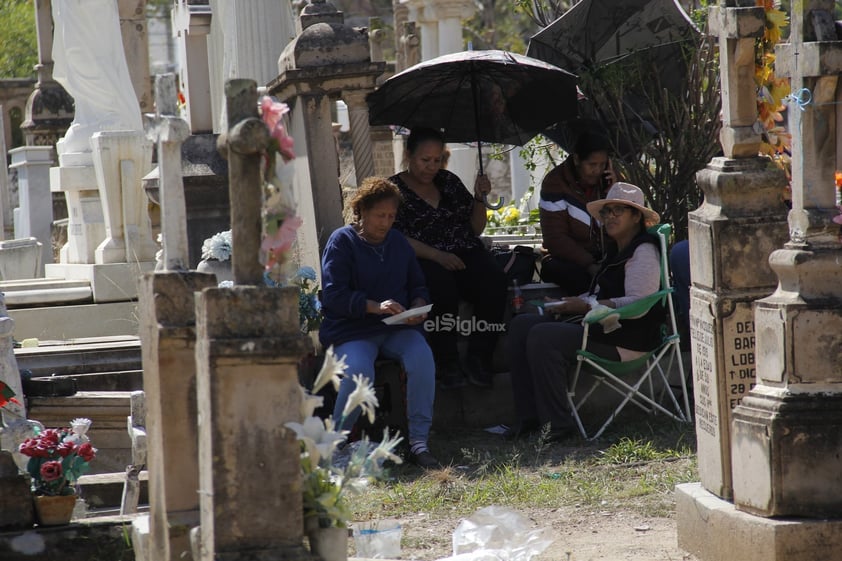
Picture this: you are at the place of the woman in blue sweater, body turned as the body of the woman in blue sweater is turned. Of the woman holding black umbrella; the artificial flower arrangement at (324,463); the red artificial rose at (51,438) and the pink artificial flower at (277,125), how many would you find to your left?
1

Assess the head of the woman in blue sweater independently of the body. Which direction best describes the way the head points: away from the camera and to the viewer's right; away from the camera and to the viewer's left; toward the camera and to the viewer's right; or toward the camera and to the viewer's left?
toward the camera and to the viewer's right

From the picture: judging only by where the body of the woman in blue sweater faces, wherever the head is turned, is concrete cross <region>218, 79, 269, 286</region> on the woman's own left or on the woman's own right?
on the woman's own right

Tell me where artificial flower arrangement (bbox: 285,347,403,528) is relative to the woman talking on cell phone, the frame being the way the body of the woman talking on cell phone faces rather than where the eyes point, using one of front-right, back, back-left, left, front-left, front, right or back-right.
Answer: front-right

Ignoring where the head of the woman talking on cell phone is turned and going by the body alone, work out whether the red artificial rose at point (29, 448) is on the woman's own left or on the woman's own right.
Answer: on the woman's own right

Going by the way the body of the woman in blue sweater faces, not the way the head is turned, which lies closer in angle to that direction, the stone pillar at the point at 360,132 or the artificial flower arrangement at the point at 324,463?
the artificial flower arrangement

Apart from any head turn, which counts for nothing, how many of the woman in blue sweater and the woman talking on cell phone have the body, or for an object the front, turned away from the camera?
0

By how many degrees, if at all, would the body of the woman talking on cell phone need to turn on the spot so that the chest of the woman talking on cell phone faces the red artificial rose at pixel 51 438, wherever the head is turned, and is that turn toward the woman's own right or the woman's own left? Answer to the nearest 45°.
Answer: approximately 90° to the woman's own right

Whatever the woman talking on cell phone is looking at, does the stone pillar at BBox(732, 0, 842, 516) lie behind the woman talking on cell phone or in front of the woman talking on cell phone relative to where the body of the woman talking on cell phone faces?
in front

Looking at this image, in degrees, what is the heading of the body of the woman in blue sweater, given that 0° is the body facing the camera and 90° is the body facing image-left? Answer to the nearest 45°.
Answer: approximately 315°

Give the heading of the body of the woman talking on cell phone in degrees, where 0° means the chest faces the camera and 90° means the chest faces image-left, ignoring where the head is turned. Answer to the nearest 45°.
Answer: approximately 315°
